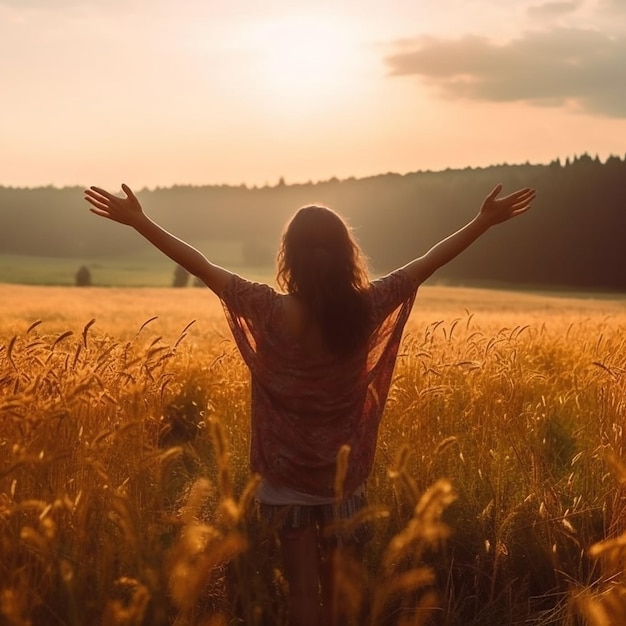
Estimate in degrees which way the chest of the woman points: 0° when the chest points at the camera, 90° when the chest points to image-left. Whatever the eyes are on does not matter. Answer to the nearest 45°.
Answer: approximately 180°

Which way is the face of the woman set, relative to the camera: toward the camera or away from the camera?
away from the camera
